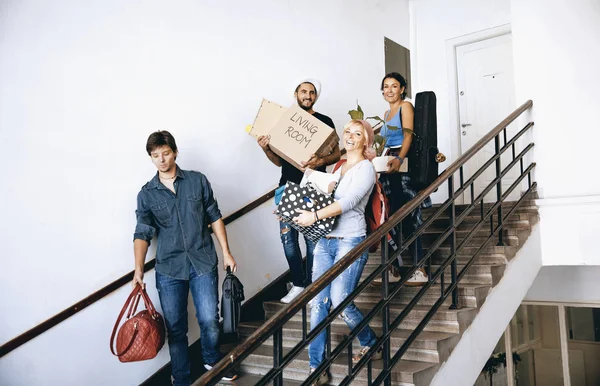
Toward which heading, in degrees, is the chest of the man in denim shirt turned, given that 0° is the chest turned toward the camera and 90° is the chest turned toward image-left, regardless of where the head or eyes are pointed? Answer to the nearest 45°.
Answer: approximately 0°

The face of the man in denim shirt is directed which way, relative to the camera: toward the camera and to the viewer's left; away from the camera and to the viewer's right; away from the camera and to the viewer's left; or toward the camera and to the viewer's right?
toward the camera and to the viewer's left

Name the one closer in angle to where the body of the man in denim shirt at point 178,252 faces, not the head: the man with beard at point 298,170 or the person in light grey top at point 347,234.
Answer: the person in light grey top

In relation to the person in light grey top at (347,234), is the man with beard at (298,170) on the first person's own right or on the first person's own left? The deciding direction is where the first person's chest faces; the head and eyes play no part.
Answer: on the first person's own right

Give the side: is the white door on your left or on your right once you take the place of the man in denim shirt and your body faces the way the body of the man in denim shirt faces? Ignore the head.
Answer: on your left

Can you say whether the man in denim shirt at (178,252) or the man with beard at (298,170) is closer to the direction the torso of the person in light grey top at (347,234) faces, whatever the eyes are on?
the man in denim shirt

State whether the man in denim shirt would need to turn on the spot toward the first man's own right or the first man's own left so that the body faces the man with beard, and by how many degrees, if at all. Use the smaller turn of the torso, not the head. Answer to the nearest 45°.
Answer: approximately 90° to the first man's own left

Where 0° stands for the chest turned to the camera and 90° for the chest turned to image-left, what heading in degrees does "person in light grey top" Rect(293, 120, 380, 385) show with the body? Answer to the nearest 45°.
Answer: approximately 45°

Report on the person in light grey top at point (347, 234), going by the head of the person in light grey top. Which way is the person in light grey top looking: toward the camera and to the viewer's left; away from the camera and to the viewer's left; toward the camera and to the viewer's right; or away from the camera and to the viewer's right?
toward the camera and to the viewer's left
